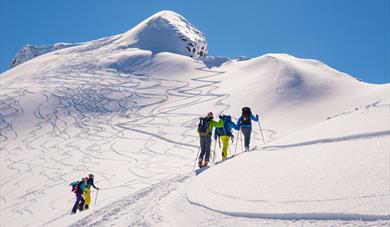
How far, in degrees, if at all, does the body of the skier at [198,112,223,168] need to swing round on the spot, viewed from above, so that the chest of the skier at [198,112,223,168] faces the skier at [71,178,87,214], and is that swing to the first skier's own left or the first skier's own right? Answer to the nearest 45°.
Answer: approximately 135° to the first skier's own left

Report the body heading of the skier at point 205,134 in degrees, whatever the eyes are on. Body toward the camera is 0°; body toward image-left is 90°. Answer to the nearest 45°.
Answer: approximately 225°
